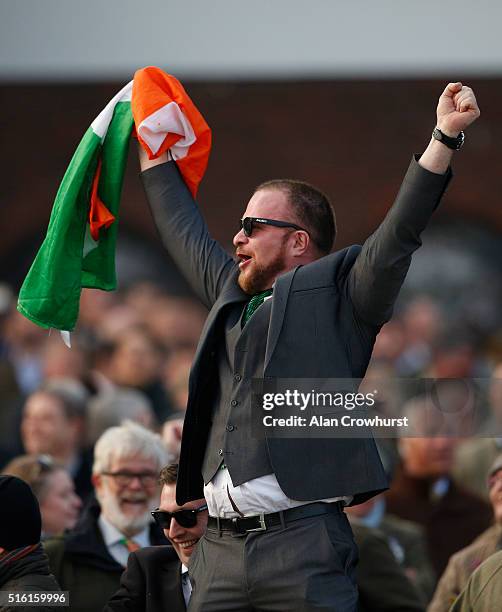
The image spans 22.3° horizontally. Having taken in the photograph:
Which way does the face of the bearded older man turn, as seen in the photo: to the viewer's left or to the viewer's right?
to the viewer's right

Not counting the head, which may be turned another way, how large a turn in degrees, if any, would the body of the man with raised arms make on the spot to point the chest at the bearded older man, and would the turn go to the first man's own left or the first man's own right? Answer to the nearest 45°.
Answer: approximately 90° to the first man's own right

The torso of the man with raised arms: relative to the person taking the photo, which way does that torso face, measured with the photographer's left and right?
facing the viewer and to the left of the viewer
